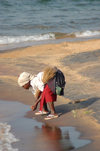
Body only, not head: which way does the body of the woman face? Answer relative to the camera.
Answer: to the viewer's left
